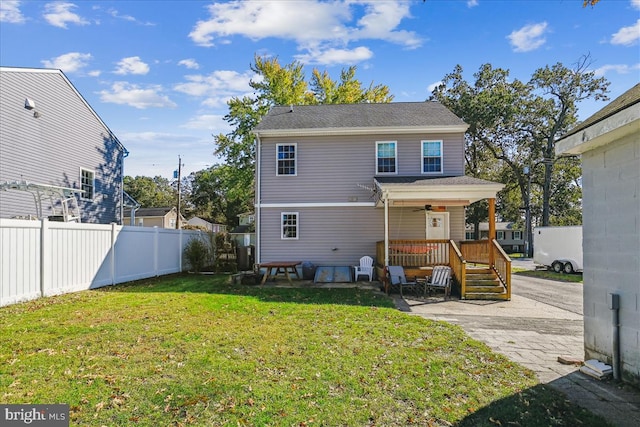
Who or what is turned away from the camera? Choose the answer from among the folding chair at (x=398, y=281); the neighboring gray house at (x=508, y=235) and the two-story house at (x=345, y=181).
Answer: the two-story house

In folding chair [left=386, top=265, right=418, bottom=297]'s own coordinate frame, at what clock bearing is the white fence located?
The white fence is roughly at 4 o'clock from the folding chair.

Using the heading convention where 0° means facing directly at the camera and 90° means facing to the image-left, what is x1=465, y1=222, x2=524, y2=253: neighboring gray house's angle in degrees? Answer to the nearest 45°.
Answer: approximately 0°

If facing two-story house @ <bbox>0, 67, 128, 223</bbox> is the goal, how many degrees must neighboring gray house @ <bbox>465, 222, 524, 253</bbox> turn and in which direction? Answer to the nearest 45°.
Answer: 0° — it already faces it

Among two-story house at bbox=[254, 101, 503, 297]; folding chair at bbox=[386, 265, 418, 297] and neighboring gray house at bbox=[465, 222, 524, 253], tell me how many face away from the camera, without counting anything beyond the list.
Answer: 1

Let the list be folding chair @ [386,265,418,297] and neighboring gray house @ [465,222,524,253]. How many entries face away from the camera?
0

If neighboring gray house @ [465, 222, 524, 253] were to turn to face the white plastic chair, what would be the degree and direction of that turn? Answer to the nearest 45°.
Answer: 0° — it already faces it

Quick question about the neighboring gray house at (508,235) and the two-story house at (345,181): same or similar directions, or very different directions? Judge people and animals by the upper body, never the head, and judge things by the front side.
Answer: very different directions

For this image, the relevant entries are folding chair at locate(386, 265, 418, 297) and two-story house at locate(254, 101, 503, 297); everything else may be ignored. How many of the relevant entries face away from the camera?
1

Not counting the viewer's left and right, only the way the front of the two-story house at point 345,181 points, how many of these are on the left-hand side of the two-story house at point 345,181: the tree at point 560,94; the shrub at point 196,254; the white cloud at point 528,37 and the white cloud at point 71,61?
2

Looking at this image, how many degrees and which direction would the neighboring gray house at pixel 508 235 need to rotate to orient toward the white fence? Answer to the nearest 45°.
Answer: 0° — it already faces it
